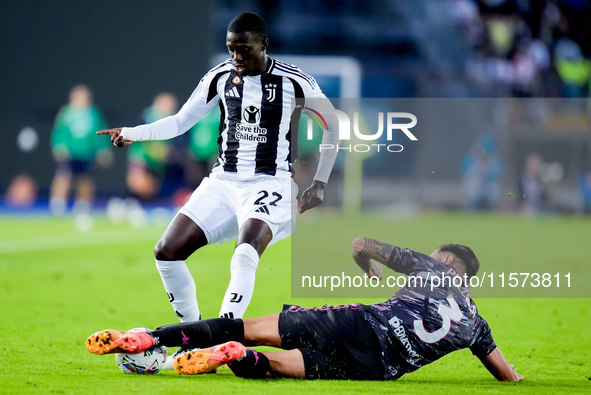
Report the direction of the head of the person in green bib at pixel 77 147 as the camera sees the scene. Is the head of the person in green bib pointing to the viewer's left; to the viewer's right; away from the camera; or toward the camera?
toward the camera

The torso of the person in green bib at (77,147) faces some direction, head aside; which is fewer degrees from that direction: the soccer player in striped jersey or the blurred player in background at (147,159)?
the soccer player in striped jersey

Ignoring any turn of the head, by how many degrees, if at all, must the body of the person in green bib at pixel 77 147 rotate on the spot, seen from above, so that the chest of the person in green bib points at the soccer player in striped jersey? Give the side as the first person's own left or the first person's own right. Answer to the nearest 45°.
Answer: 0° — they already face them

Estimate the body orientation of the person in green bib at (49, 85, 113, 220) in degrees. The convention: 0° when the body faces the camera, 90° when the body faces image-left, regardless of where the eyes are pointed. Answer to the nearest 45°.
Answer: approximately 0°

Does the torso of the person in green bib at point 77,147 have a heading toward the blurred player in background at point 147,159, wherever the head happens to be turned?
no

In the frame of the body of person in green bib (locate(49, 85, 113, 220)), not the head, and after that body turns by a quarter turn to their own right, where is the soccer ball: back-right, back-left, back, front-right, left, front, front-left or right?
left
